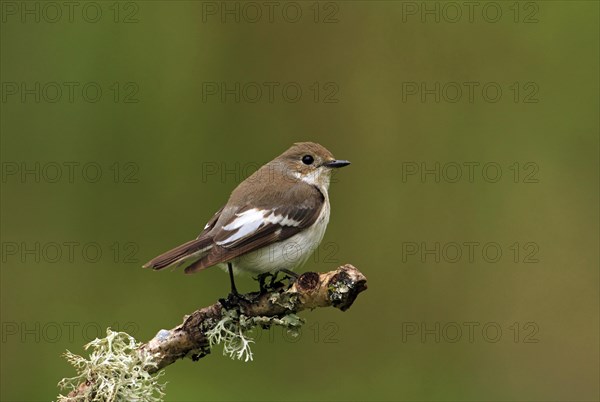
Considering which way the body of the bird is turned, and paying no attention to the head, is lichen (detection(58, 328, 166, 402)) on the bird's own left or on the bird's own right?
on the bird's own right

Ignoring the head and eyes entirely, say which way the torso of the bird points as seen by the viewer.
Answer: to the viewer's right
